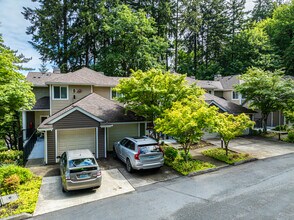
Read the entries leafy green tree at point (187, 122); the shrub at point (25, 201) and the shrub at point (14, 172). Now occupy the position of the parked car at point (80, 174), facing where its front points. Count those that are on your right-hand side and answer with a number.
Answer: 1

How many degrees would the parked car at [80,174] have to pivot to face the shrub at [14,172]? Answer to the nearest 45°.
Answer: approximately 45° to its left

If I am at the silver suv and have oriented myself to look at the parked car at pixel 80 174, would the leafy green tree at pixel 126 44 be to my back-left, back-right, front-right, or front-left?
back-right

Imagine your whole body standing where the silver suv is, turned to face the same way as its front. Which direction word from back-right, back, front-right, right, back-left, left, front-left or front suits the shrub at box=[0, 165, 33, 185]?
front-left

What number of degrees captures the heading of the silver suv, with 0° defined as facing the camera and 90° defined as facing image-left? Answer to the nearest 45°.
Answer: approximately 135°

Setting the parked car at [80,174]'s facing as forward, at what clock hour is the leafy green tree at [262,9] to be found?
The leafy green tree is roughly at 2 o'clock from the parked car.

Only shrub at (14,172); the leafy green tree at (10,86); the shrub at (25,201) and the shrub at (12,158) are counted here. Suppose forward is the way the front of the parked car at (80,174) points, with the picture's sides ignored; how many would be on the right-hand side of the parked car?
0

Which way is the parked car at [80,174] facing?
away from the camera

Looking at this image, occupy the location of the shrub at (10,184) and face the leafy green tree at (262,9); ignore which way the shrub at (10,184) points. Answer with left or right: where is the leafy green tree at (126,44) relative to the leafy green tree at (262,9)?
left

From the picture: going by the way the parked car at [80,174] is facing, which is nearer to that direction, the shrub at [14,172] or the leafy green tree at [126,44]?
the leafy green tree

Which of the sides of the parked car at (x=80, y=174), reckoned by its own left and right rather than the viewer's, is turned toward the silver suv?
right

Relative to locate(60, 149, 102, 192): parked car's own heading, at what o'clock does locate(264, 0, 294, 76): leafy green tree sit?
The leafy green tree is roughly at 2 o'clock from the parked car.

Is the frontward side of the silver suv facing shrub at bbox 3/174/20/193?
no

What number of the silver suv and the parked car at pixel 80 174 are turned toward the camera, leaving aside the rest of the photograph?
0

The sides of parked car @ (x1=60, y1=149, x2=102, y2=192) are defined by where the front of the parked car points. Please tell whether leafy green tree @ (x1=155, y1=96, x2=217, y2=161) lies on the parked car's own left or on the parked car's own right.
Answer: on the parked car's own right

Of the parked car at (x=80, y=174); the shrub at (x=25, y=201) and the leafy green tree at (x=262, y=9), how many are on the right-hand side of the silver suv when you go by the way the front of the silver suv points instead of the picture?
1

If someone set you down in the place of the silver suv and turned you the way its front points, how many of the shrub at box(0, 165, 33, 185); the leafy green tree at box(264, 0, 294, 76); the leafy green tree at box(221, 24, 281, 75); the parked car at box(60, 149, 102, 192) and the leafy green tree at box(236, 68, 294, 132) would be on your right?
3

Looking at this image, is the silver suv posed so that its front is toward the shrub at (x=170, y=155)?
no
